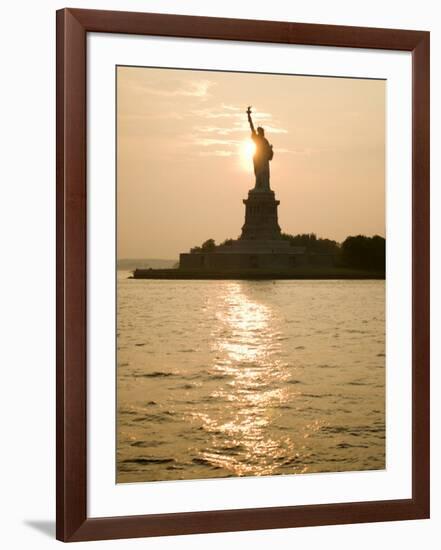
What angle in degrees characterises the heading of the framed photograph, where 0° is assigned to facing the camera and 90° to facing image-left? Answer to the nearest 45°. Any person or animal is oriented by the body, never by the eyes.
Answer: approximately 315°
